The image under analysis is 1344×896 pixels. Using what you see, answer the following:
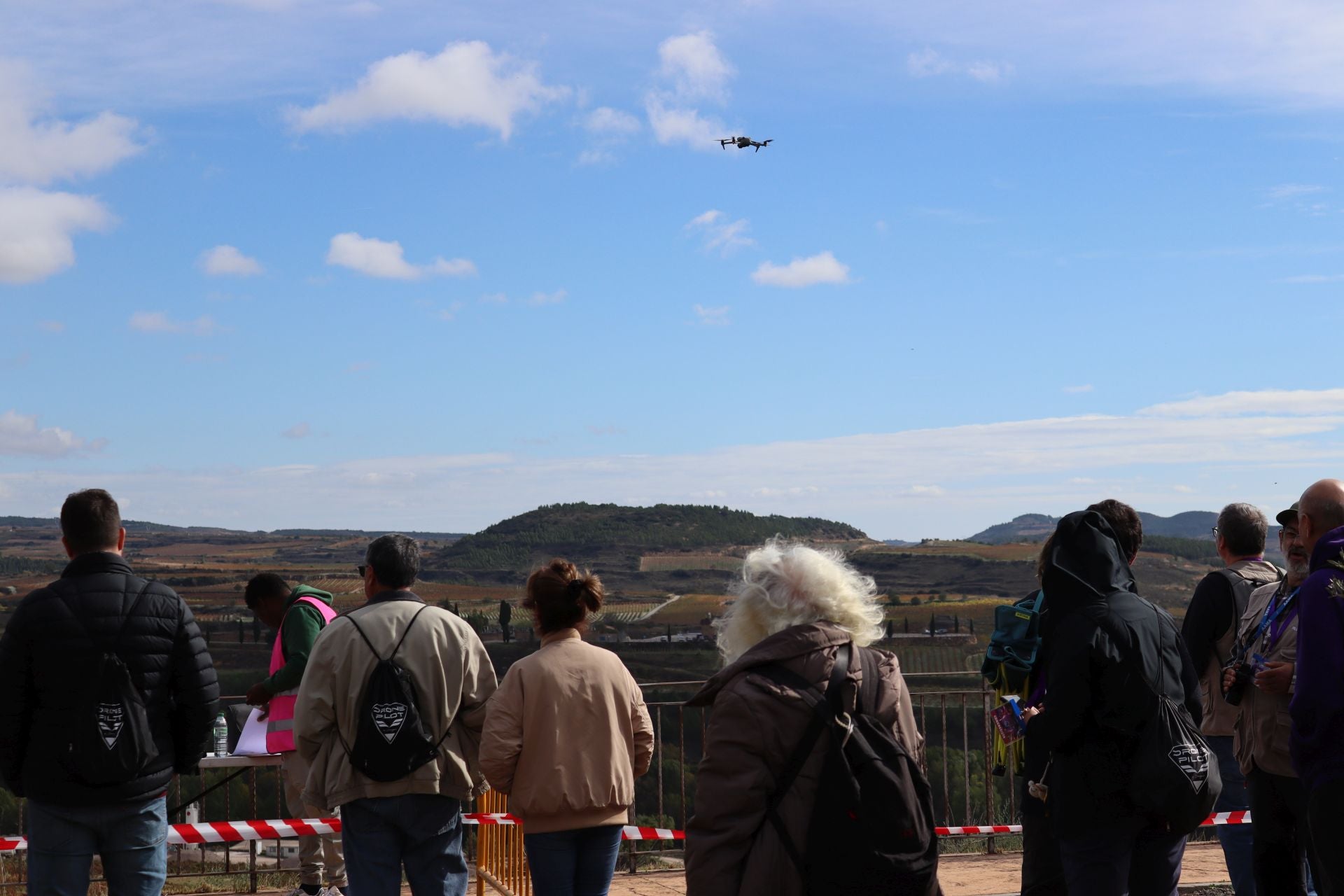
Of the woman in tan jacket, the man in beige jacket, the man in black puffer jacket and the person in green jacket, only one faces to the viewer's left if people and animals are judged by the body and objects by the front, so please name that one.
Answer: the person in green jacket

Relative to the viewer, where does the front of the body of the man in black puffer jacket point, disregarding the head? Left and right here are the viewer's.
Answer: facing away from the viewer

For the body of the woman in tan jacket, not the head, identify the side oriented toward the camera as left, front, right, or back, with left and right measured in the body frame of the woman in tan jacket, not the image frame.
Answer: back

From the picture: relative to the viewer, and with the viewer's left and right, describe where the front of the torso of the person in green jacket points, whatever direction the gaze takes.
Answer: facing to the left of the viewer

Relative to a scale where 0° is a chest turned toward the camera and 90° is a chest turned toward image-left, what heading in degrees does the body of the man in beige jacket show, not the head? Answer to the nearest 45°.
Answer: approximately 180°

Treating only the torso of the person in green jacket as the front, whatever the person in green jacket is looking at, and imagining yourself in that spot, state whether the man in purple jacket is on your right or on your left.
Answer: on your left

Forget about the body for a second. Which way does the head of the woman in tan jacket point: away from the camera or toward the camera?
away from the camera

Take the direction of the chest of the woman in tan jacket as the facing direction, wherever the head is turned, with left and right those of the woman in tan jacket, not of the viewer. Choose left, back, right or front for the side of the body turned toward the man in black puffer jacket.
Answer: left

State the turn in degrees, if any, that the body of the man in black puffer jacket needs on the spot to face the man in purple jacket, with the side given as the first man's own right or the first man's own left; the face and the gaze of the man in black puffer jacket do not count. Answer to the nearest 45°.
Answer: approximately 135° to the first man's own right
